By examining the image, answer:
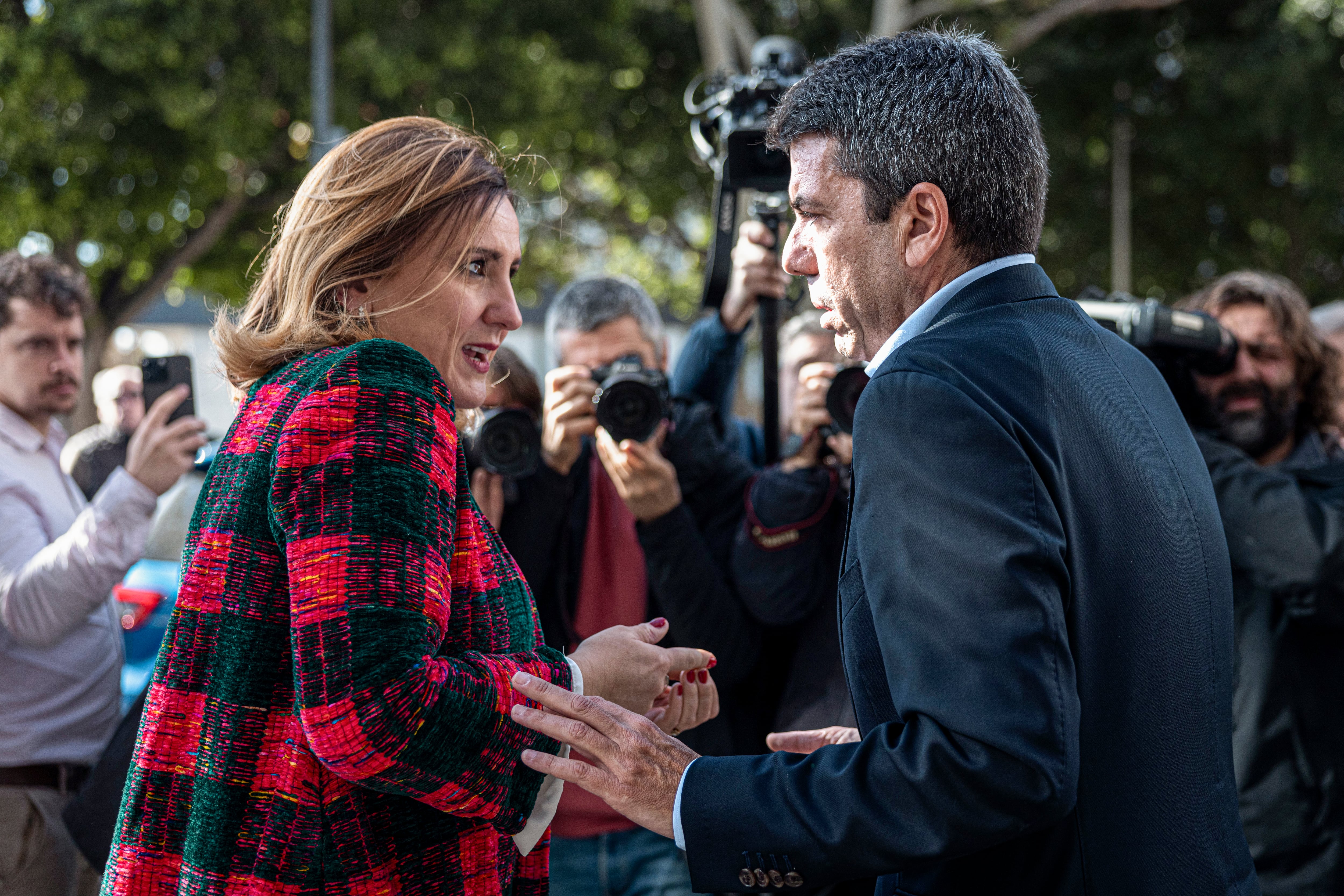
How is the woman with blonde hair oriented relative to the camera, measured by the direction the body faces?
to the viewer's right

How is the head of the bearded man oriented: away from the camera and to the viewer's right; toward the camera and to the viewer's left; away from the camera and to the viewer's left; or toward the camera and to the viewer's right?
toward the camera and to the viewer's left

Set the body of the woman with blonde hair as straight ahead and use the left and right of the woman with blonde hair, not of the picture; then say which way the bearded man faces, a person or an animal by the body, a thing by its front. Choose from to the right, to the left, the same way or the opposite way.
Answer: the opposite way

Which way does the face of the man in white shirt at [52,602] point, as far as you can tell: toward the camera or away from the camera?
toward the camera

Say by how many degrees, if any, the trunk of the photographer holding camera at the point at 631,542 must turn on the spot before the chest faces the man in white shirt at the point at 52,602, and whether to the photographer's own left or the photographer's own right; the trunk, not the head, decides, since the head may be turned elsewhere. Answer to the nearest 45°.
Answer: approximately 90° to the photographer's own right

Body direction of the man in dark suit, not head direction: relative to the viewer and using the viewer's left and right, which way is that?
facing away from the viewer and to the left of the viewer

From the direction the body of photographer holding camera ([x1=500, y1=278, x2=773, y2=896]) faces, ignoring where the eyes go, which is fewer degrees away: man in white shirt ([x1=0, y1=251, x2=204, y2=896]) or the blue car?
the man in white shirt

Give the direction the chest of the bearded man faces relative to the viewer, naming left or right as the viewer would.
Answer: facing the viewer and to the left of the viewer

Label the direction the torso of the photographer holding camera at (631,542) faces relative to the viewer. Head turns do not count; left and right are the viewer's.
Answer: facing the viewer

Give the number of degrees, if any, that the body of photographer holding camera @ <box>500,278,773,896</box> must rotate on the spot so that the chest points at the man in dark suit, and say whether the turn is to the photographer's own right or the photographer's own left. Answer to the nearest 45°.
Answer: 0° — they already face them

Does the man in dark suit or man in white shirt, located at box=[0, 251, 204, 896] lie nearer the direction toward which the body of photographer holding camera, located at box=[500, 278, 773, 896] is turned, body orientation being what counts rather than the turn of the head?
the man in dark suit

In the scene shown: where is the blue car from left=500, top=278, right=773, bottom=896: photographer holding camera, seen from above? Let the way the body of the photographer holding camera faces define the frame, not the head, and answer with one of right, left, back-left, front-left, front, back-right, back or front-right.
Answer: back-right

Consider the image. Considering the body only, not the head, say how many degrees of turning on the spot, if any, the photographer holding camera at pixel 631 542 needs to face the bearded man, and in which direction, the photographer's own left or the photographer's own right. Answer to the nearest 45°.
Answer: approximately 90° to the photographer's own left

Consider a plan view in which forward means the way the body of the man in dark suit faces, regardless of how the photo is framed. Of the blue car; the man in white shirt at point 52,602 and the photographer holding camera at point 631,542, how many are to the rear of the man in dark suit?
0

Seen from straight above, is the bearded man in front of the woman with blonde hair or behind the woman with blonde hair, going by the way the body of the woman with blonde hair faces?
in front

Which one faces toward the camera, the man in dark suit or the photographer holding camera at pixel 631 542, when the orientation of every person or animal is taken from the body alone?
the photographer holding camera

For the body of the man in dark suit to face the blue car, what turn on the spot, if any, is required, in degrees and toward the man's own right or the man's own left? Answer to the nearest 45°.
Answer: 0° — they already face it
